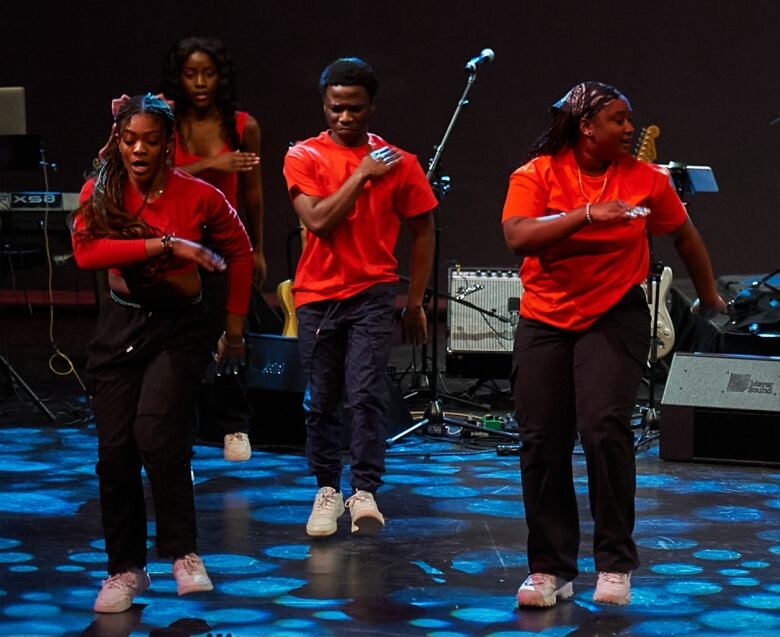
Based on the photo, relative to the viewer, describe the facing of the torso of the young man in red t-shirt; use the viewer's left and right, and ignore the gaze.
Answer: facing the viewer

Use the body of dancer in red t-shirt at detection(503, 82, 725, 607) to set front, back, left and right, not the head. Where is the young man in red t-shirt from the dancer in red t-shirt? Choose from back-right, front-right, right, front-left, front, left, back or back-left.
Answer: back-right

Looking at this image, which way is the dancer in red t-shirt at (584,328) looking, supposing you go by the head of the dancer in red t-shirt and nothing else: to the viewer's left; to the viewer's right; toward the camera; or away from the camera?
to the viewer's right

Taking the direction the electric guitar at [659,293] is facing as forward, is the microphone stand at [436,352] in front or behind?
in front

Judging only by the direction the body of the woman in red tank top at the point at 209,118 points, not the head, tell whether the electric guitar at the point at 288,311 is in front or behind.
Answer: behind

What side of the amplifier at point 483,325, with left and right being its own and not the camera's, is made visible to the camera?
front

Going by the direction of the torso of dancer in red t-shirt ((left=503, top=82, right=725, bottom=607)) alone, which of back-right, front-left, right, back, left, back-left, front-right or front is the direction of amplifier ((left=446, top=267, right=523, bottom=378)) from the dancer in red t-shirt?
back

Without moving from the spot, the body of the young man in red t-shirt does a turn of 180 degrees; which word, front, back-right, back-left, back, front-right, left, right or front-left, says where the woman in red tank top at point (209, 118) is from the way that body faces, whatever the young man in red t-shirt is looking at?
front-left
